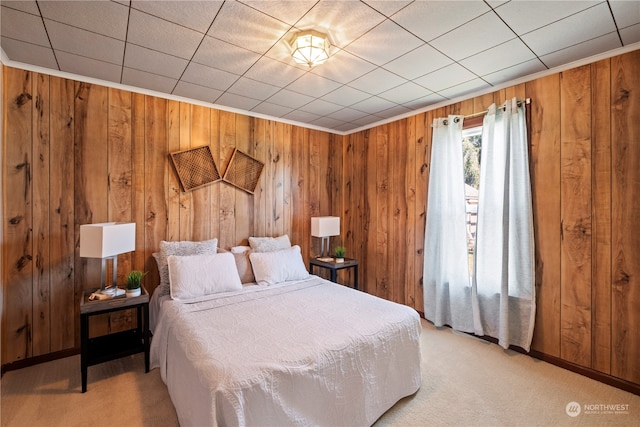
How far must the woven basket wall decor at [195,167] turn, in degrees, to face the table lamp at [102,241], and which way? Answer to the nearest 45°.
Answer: approximately 45° to its right

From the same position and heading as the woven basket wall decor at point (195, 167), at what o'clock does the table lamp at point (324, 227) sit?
The table lamp is roughly at 9 o'clock from the woven basket wall decor.

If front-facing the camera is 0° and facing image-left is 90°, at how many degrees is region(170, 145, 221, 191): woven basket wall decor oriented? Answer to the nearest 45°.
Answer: approximately 0°

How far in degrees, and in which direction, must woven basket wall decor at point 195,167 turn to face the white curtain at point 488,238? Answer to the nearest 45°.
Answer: approximately 45° to its left

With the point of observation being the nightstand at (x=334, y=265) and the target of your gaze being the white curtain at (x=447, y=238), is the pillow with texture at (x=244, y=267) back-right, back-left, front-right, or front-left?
back-right

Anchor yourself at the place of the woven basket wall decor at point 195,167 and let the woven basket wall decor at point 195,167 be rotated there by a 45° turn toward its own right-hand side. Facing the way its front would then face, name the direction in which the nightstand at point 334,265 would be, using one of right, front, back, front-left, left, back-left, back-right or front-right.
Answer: back-left

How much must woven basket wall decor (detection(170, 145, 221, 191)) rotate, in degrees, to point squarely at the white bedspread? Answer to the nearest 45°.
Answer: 0° — it already faces it
